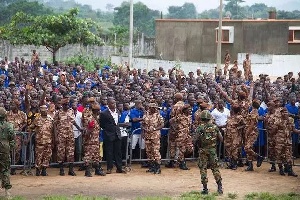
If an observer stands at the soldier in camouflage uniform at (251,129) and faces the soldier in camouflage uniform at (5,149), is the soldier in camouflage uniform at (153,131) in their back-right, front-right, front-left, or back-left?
front-right

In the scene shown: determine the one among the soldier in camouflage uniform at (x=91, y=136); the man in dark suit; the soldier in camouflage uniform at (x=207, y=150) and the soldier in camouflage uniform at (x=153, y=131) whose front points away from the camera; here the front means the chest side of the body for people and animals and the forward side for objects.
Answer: the soldier in camouflage uniform at (x=207, y=150)

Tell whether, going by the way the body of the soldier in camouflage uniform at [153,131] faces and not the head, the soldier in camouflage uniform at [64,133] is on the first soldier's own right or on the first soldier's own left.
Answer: on the first soldier's own right

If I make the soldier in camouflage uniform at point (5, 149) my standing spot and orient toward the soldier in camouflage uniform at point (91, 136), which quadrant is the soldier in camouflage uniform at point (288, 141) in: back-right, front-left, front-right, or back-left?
front-right

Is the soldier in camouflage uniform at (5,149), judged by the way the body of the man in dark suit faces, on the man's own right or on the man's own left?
on the man's own right

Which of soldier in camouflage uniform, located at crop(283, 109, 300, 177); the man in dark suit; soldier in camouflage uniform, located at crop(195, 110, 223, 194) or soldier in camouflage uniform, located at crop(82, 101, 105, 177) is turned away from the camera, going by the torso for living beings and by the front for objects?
soldier in camouflage uniform, located at crop(195, 110, 223, 194)

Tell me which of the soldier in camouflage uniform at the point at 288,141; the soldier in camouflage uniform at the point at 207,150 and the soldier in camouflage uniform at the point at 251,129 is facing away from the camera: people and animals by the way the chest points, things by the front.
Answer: the soldier in camouflage uniform at the point at 207,150

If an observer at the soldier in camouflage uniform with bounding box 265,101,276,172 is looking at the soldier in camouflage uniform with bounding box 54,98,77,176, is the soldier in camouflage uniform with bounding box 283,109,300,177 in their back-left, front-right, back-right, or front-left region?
back-left

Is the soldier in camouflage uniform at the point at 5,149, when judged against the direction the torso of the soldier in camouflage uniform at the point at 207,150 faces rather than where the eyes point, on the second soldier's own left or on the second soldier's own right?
on the second soldier's own left
